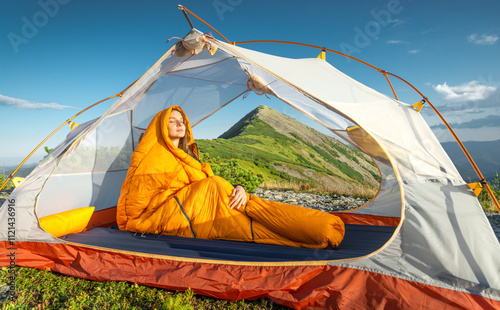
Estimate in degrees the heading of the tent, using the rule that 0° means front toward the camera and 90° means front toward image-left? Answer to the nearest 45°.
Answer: approximately 0°
